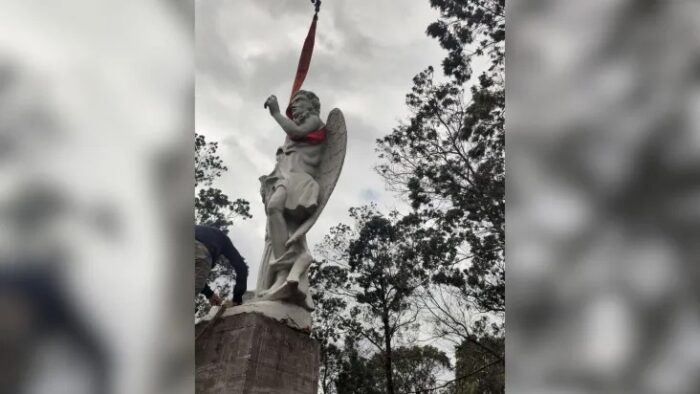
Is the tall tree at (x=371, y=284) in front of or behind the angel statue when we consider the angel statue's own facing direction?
behind

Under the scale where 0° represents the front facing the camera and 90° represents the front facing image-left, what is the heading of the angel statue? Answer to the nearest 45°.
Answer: approximately 45°
